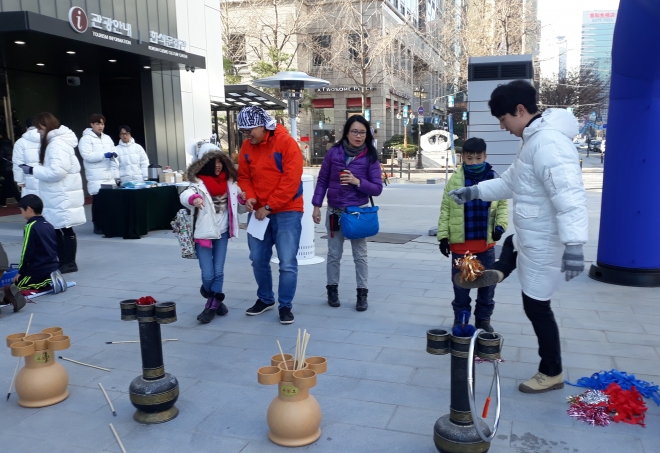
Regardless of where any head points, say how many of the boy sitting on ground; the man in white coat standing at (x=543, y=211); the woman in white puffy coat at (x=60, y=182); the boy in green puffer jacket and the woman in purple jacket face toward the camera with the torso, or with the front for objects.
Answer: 2

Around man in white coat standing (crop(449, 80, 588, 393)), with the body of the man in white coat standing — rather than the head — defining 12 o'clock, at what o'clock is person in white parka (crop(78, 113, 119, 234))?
The person in white parka is roughly at 1 o'clock from the man in white coat standing.

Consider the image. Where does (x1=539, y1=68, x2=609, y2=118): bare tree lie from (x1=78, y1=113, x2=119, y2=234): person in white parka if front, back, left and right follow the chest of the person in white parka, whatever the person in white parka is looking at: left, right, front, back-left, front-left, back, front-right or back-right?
left

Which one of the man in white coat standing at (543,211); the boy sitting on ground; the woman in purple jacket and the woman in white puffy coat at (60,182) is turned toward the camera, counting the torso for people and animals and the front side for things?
the woman in purple jacket

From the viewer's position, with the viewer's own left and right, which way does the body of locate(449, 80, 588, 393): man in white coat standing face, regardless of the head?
facing to the left of the viewer

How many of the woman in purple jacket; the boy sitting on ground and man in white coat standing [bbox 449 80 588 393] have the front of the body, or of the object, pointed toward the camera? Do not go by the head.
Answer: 1

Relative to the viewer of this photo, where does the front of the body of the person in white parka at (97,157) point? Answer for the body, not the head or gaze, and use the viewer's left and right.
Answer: facing the viewer and to the right of the viewer

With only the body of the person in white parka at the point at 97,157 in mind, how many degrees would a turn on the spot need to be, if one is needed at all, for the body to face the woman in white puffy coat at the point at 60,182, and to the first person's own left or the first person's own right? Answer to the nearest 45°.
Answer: approximately 45° to the first person's own right

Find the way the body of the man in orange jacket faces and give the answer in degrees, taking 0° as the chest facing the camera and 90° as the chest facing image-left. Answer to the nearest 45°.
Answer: approximately 45°

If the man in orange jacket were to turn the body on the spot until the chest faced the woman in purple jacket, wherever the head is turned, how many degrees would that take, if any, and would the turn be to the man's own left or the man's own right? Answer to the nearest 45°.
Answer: approximately 135° to the man's own left

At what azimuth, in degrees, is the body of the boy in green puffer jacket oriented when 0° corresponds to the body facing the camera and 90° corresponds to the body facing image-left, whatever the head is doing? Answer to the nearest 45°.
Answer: approximately 0°

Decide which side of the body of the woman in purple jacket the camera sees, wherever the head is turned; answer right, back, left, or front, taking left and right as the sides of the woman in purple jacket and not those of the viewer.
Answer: front

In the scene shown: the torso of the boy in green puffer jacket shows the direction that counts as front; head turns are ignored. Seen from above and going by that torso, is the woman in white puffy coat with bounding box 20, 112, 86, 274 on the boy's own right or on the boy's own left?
on the boy's own right

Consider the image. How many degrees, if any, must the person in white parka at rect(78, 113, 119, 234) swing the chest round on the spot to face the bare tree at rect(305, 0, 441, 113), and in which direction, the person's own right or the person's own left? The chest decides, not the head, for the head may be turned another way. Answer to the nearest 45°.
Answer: approximately 90° to the person's own left

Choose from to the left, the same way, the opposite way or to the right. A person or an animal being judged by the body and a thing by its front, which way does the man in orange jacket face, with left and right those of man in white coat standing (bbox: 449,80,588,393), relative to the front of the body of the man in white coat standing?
to the left

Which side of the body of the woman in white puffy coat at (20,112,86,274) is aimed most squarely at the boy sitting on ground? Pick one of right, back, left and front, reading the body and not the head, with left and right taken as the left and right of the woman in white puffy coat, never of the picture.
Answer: left

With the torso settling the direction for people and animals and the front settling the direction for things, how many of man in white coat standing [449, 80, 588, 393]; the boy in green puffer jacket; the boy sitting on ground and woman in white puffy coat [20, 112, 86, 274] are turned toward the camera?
1
